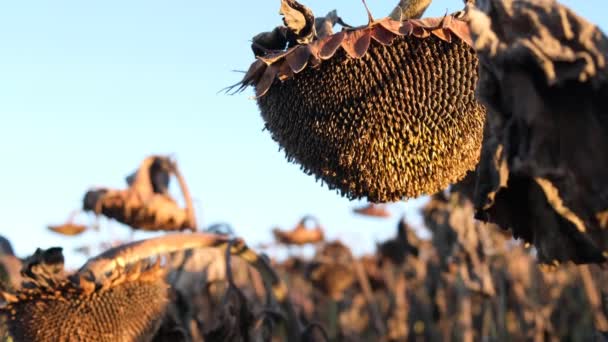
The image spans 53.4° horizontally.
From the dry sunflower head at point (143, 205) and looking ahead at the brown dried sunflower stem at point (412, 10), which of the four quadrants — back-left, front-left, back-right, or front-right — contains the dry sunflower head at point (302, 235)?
back-left

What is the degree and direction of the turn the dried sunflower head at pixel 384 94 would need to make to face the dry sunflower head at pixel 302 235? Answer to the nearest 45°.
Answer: approximately 180°

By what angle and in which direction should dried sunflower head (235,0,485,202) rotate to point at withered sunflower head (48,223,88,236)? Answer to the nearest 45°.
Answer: approximately 135° to its right

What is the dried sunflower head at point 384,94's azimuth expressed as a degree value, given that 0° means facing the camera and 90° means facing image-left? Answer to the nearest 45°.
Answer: approximately 0°

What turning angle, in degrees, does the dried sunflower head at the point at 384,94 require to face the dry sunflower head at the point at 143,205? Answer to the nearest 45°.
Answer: approximately 135° to its right
